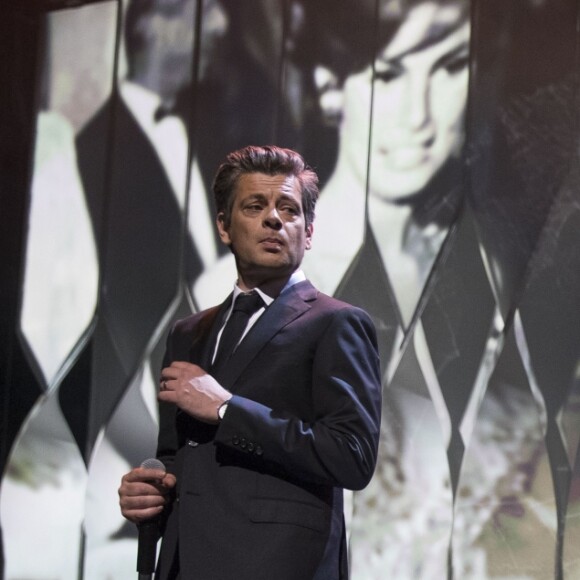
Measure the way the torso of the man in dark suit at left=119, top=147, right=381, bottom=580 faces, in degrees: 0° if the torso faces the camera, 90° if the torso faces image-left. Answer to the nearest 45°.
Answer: approximately 45°
